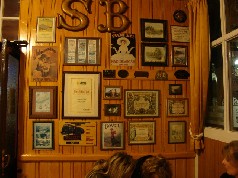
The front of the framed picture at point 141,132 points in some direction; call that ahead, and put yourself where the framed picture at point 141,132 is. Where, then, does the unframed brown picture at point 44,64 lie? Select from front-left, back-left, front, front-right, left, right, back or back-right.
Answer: right

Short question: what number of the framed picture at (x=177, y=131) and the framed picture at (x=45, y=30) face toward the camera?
2

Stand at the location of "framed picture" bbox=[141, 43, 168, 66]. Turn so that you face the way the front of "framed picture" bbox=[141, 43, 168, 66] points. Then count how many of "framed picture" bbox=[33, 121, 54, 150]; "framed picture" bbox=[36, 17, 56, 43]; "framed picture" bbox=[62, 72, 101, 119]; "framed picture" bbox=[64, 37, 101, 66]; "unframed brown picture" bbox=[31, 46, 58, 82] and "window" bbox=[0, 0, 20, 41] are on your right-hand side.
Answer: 6

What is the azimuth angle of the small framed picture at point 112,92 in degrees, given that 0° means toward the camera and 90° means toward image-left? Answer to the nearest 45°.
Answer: approximately 0°

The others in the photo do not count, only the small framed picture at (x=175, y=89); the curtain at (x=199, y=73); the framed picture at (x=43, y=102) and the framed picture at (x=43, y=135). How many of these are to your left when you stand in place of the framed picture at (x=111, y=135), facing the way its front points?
2

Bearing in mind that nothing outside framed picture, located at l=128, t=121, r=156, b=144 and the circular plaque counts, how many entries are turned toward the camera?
2

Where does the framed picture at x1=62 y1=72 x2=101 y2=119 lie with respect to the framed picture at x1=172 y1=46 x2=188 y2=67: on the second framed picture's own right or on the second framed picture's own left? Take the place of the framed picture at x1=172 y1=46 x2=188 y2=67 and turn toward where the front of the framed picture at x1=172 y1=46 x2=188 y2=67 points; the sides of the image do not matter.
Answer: on the second framed picture's own right

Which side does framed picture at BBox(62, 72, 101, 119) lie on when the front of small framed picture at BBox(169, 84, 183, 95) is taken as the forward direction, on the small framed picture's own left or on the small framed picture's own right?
on the small framed picture's own right
